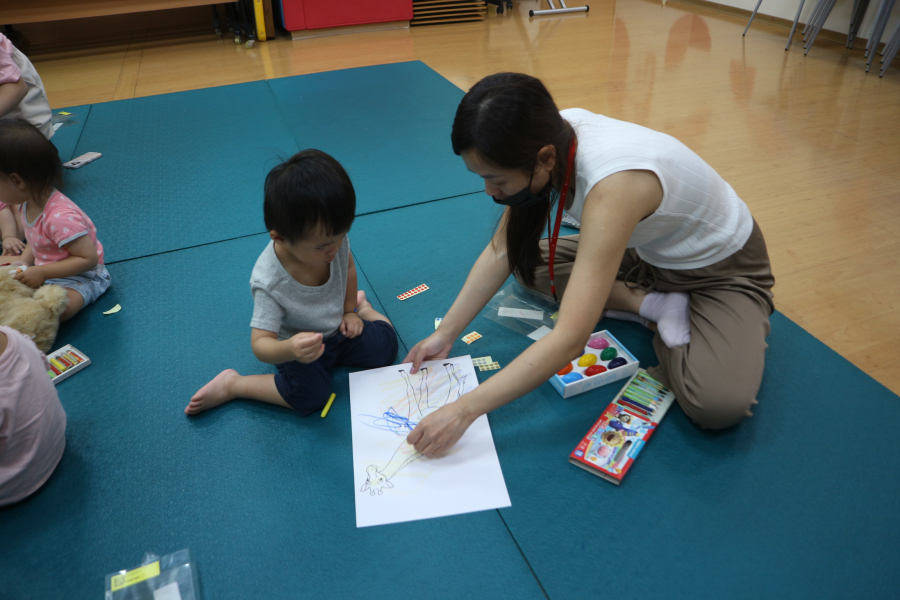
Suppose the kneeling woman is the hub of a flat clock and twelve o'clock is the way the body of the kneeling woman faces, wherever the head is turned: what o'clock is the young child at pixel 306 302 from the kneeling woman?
The young child is roughly at 1 o'clock from the kneeling woman.

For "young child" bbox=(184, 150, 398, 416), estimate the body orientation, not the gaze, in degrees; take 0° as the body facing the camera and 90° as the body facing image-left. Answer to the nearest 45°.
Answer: approximately 315°

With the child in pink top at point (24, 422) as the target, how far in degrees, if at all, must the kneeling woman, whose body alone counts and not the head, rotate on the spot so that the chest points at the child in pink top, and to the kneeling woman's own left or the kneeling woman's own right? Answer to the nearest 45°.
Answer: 0° — they already face them

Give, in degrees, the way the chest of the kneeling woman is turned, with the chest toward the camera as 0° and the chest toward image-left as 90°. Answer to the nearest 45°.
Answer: approximately 45°
